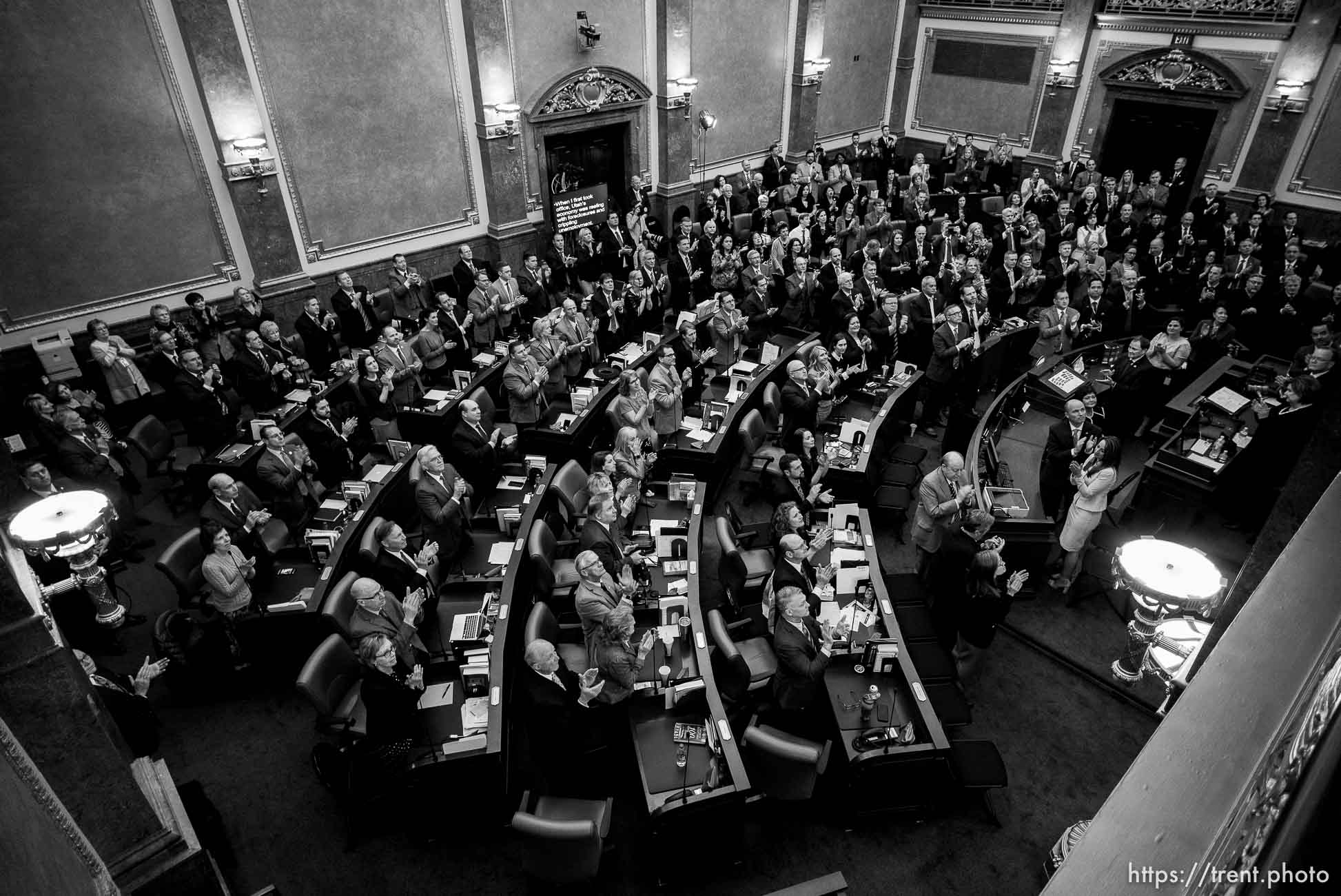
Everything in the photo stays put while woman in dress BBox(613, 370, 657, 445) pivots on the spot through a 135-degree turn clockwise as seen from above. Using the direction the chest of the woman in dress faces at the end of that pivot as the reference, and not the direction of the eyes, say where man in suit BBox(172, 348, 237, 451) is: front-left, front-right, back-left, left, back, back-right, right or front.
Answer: front

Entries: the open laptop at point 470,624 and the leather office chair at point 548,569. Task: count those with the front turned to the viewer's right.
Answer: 1

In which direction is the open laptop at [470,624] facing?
to the viewer's left

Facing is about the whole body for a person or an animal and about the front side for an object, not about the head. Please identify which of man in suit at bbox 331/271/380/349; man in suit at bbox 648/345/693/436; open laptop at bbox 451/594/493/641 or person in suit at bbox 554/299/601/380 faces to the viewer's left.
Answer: the open laptop

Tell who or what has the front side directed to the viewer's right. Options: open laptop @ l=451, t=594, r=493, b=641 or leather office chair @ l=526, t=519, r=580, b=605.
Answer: the leather office chair

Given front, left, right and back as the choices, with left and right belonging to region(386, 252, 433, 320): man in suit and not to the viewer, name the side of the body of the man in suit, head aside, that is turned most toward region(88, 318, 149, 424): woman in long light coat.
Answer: right

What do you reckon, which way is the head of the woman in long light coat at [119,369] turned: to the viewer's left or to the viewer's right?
to the viewer's right

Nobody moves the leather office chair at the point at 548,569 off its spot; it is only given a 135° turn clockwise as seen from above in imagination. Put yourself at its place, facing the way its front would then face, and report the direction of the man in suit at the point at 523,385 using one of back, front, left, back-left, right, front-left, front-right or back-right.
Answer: back-right
